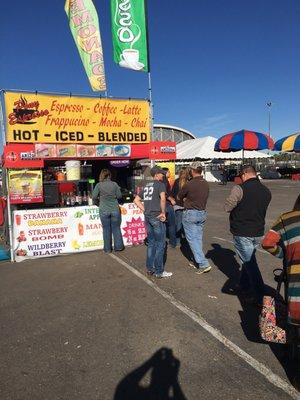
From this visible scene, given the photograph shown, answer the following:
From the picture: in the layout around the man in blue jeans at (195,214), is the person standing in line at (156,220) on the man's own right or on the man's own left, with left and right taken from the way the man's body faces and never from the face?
on the man's own left

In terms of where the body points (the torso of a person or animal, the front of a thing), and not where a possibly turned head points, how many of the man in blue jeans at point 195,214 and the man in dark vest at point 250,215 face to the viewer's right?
0

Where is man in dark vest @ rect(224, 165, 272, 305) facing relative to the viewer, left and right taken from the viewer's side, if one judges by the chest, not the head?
facing away from the viewer and to the left of the viewer

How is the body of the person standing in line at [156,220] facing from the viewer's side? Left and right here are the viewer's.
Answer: facing away from the viewer and to the right of the viewer

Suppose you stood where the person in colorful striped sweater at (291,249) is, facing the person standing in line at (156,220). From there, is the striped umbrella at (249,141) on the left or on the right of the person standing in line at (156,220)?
right

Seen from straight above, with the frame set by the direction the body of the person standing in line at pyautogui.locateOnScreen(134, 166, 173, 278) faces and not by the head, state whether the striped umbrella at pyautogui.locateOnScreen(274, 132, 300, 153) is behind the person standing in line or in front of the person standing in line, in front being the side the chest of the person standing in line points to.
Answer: in front

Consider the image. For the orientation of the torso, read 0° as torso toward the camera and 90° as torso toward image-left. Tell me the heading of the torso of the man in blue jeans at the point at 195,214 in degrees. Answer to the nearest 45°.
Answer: approximately 135°

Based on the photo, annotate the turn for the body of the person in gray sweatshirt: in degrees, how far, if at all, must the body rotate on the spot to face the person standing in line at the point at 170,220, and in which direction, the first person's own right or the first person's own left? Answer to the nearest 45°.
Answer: approximately 90° to the first person's own right

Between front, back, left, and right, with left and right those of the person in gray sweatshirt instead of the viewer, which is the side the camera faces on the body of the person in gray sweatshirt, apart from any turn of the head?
back

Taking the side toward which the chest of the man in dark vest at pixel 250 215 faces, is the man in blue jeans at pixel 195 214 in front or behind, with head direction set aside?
in front

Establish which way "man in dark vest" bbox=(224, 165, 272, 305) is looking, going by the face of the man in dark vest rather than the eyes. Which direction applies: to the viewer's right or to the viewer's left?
to the viewer's left
